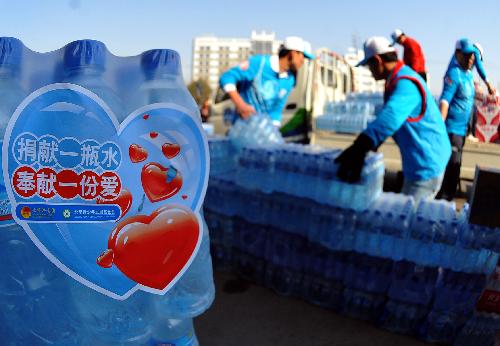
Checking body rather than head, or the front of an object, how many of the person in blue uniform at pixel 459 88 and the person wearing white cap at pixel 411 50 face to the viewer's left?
1

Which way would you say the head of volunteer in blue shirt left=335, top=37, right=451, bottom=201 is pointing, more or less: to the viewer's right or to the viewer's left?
to the viewer's left

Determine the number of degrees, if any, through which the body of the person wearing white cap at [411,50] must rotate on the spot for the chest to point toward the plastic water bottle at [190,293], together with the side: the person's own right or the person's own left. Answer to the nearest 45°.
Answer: approximately 90° to the person's own left

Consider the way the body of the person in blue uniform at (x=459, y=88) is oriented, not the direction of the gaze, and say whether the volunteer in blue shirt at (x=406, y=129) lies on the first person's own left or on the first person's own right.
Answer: on the first person's own right

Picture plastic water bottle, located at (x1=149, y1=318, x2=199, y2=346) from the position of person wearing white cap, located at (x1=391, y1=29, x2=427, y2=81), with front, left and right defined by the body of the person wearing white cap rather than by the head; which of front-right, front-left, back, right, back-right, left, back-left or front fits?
left

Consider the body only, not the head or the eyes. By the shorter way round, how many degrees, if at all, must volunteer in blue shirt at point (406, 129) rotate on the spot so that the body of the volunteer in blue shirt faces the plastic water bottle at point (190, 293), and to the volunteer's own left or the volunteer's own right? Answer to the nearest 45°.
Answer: approximately 45° to the volunteer's own left

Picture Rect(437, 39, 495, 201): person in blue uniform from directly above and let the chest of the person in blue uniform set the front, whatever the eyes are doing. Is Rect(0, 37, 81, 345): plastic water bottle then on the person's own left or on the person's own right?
on the person's own right

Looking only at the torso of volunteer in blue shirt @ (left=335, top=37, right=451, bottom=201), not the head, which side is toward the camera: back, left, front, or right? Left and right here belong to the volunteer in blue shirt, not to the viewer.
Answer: left
